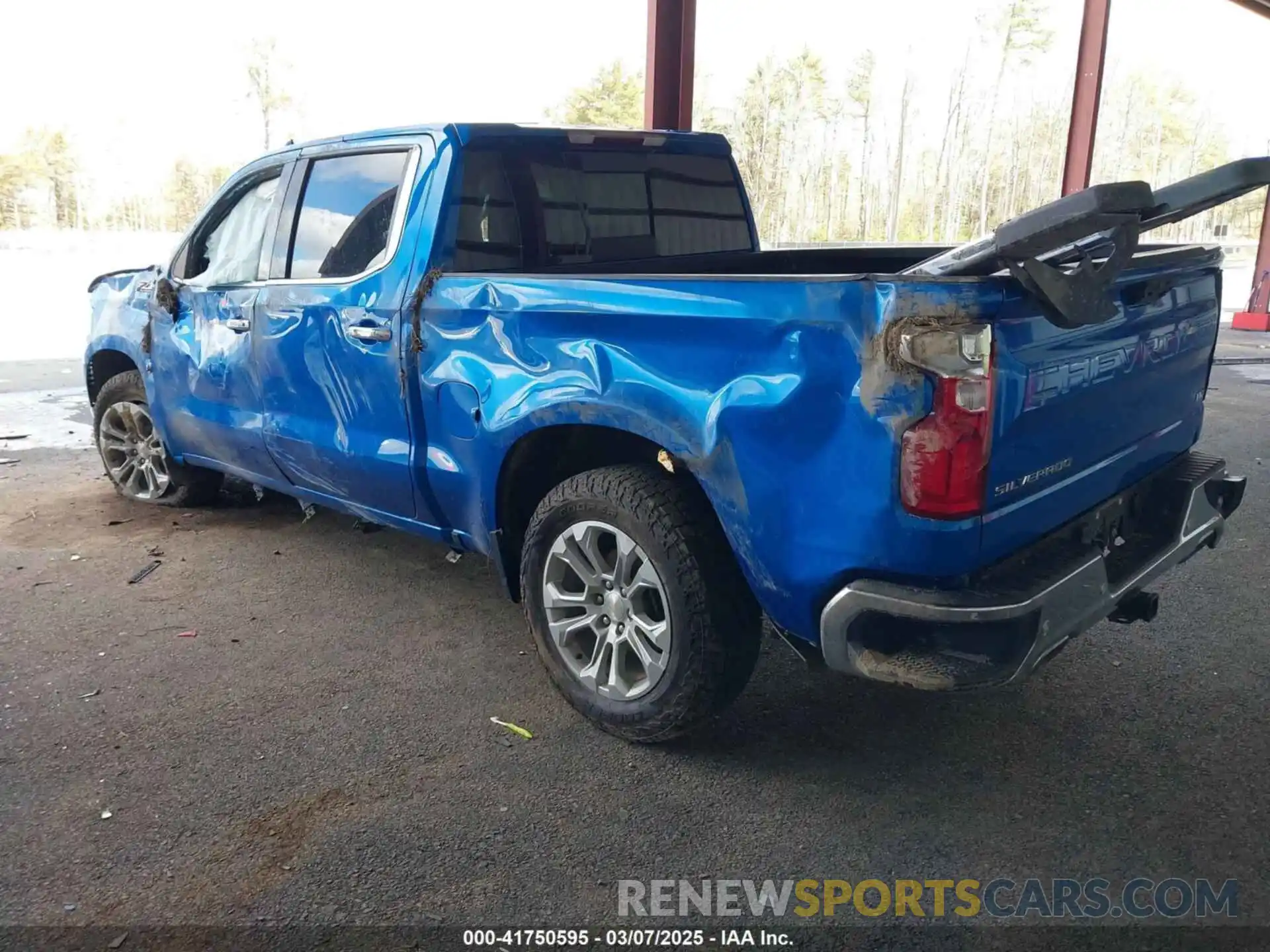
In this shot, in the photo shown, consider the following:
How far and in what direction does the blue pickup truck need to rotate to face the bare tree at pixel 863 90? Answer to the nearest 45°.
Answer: approximately 45° to its right

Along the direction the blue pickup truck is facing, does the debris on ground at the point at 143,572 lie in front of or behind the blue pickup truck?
in front

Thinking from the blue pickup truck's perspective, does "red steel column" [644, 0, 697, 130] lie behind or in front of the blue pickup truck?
in front

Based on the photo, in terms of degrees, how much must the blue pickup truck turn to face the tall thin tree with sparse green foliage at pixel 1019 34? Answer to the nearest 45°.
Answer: approximately 45° to its right

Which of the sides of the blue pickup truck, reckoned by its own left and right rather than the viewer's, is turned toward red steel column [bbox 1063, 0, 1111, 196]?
right

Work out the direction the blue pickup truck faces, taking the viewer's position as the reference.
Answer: facing away from the viewer and to the left of the viewer

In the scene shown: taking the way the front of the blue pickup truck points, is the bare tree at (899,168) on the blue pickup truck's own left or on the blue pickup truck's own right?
on the blue pickup truck's own right

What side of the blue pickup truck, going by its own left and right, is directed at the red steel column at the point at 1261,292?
right
